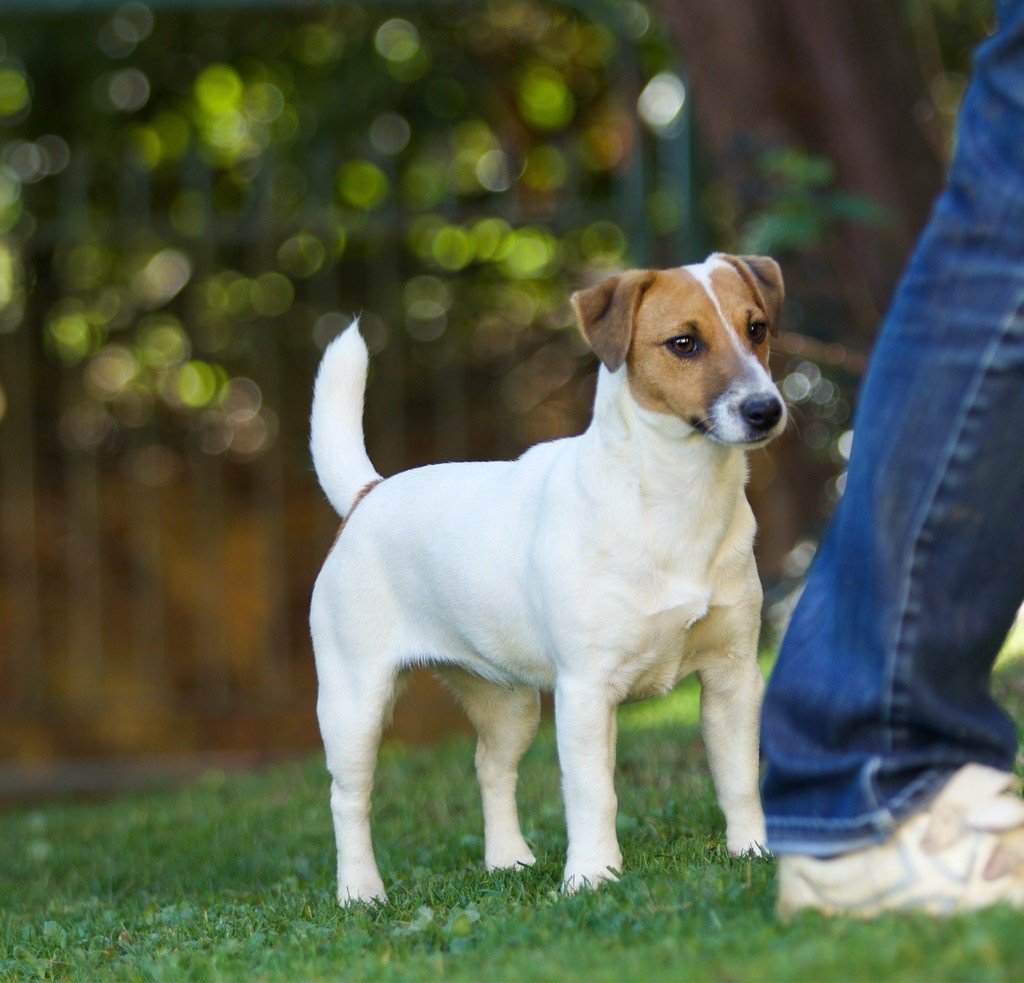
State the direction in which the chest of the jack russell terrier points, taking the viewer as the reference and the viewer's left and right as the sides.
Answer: facing the viewer and to the right of the viewer
